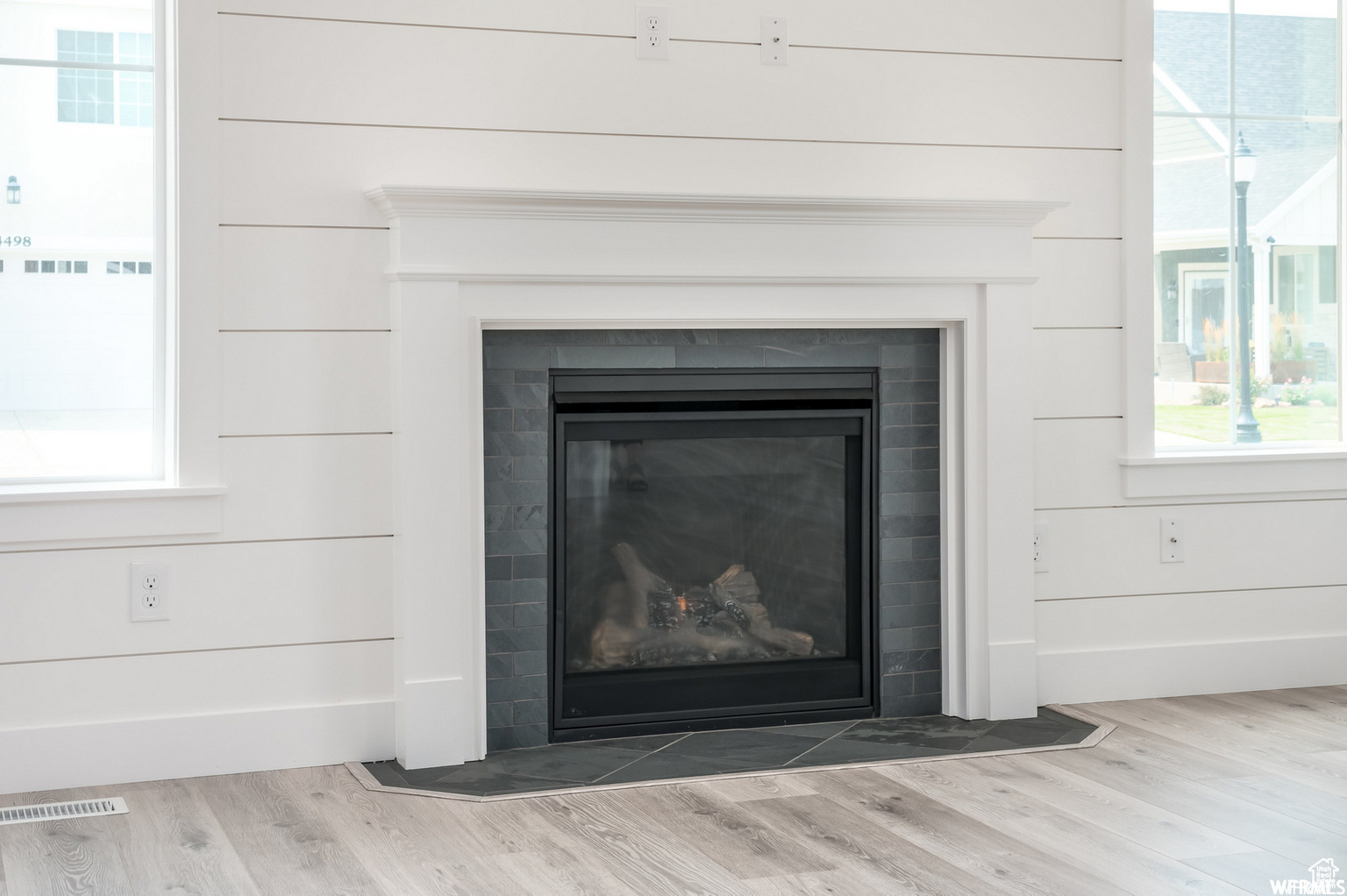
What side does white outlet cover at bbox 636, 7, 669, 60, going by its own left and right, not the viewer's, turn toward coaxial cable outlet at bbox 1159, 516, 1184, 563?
left

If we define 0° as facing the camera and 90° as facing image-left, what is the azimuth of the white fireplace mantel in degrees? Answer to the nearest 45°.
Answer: approximately 0°

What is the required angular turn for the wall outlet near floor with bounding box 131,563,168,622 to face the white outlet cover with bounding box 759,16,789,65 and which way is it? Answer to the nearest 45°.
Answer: approximately 90° to its left

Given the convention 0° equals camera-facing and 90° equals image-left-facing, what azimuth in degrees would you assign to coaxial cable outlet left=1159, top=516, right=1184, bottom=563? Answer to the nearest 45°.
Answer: approximately 315°

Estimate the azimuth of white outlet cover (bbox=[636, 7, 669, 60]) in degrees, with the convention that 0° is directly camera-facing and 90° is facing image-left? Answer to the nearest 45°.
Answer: approximately 0°
